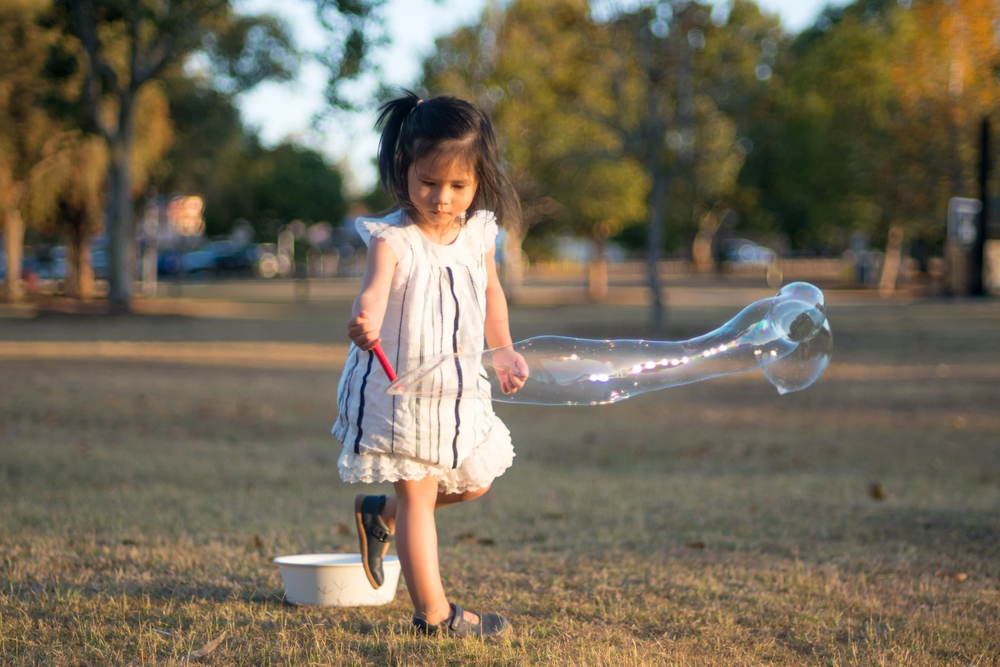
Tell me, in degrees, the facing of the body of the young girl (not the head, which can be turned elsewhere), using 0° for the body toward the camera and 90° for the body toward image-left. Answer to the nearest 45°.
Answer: approximately 315°

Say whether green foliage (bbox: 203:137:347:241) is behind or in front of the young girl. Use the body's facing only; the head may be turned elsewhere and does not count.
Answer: behind

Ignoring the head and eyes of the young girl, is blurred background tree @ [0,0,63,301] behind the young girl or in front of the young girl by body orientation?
behind

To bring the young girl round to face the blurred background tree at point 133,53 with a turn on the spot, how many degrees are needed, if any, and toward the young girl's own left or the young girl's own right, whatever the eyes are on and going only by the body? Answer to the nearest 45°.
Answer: approximately 135° to the young girl's own left
